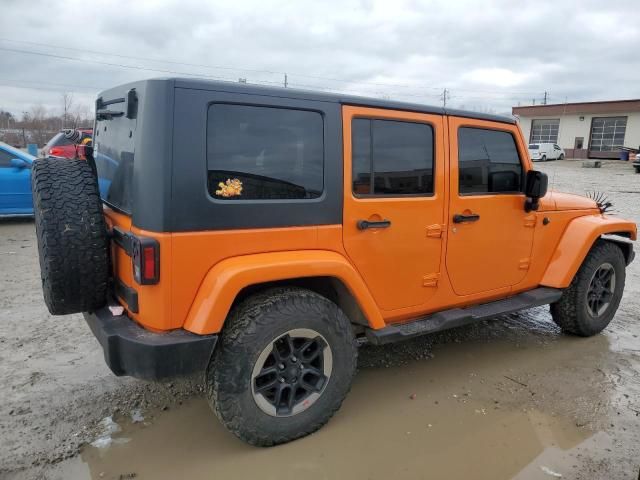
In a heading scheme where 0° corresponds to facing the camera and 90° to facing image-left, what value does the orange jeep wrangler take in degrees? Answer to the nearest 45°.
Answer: approximately 225°

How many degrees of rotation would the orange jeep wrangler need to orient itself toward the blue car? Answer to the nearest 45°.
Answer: approximately 90° to its left

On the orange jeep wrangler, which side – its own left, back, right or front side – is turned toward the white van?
front

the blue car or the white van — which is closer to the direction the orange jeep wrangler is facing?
the white van
